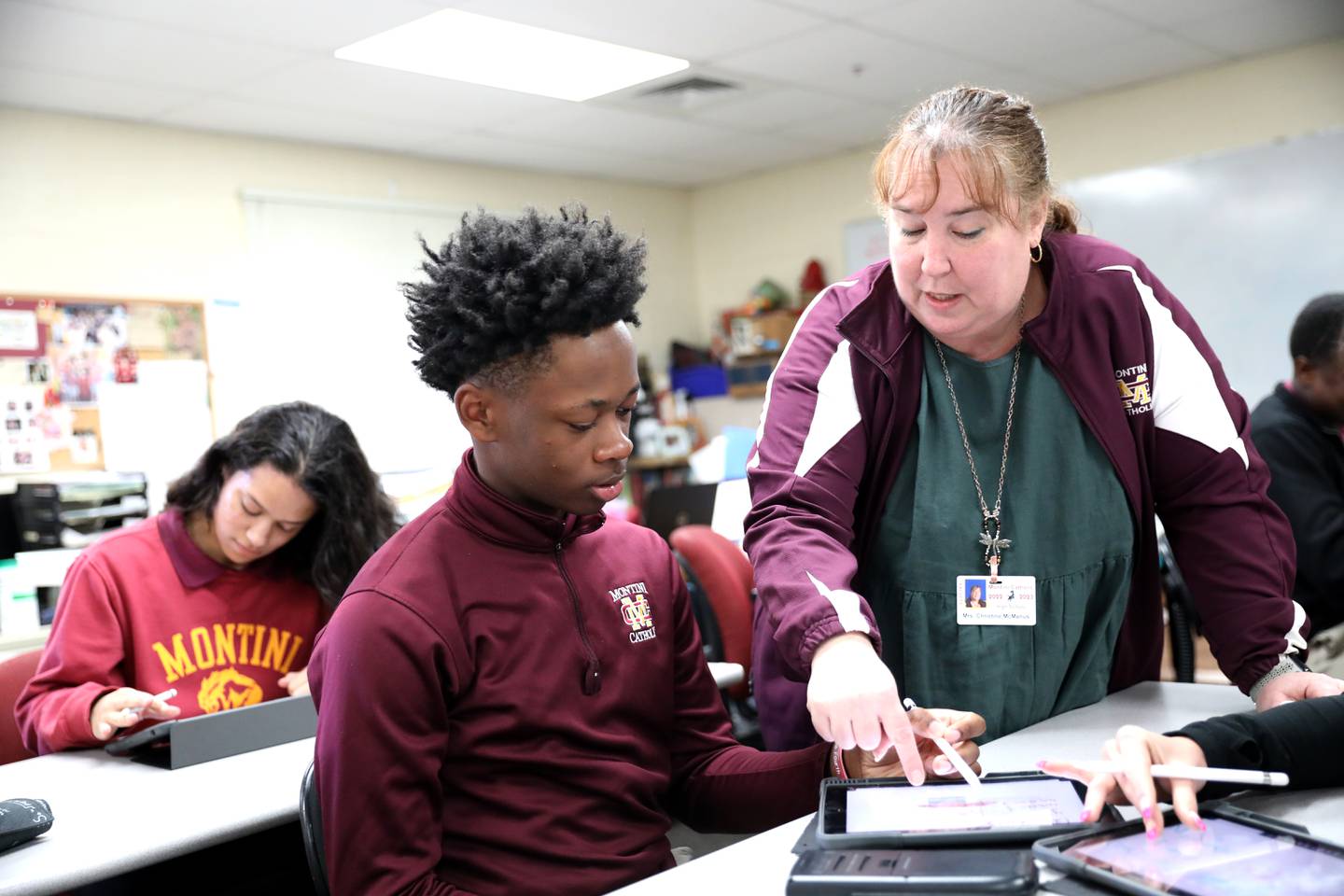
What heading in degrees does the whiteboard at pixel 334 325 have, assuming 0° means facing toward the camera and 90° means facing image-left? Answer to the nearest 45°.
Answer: approximately 0°

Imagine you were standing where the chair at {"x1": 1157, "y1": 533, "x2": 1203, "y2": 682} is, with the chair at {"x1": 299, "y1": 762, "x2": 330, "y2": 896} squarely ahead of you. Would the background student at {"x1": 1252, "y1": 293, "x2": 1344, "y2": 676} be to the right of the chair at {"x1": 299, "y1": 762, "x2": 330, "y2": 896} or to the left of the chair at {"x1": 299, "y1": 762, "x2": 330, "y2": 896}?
left

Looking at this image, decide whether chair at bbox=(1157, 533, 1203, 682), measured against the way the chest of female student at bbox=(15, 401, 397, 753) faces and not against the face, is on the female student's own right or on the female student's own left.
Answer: on the female student's own left

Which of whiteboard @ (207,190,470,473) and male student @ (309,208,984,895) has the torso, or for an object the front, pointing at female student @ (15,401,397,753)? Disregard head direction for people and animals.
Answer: the whiteboard

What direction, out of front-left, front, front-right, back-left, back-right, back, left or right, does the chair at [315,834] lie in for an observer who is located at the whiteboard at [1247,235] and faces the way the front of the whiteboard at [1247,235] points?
front-left

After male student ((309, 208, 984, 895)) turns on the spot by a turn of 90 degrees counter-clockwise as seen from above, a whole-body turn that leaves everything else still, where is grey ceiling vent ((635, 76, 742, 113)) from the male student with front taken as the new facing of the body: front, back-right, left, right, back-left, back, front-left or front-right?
front-left

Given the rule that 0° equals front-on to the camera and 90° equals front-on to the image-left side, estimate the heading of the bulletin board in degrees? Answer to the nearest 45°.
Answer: approximately 0°

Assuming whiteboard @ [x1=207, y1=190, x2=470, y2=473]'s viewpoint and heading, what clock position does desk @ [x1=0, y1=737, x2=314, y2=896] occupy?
The desk is roughly at 12 o'clock from the whiteboard.

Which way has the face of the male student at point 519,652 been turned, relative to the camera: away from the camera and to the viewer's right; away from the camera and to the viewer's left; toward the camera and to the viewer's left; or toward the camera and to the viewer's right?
toward the camera and to the viewer's right

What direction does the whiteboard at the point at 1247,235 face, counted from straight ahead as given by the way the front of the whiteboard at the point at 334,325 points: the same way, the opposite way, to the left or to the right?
to the right

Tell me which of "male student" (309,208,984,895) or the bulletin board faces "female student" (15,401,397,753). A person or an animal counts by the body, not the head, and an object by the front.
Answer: the bulletin board

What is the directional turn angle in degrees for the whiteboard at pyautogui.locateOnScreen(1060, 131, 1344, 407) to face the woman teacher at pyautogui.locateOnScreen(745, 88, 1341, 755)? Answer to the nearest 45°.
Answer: approximately 45° to its left
